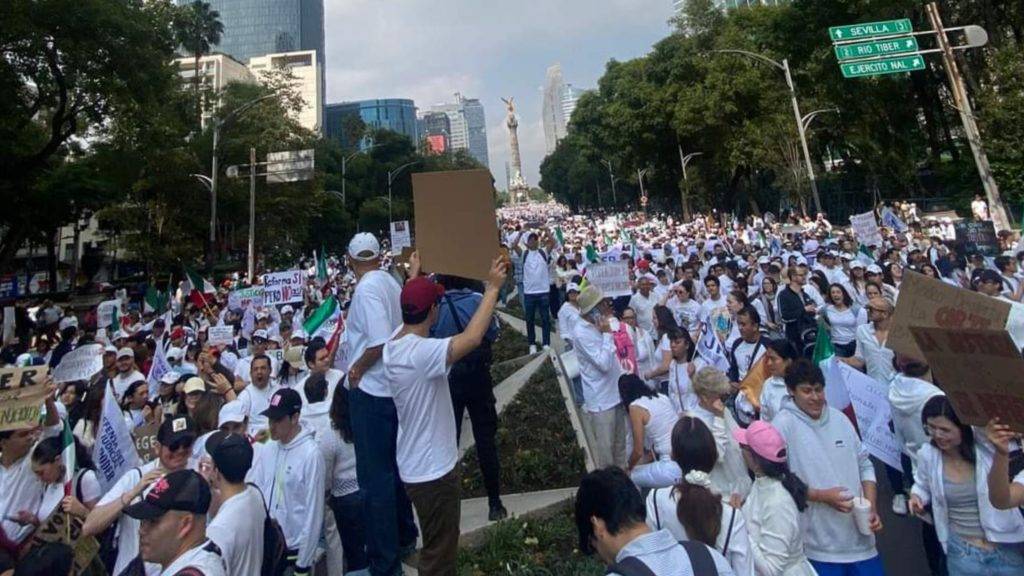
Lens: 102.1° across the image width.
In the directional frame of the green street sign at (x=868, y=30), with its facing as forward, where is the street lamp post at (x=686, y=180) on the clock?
The street lamp post is roughly at 5 o'clock from the green street sign.

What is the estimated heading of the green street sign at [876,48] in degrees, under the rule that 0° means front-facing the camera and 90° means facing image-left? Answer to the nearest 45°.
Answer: approximately 0°

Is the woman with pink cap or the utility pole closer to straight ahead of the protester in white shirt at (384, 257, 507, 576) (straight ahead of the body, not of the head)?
the utility pole

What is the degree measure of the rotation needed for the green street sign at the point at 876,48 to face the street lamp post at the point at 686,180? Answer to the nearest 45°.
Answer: approximately 135° to its right
